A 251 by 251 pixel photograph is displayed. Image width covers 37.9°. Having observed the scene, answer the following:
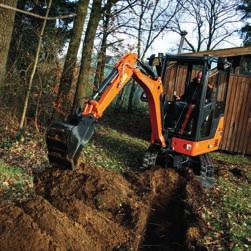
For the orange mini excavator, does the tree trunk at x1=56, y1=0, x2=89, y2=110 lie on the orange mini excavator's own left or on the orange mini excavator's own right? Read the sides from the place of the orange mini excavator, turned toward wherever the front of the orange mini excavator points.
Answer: on the orange mini excavator's own right

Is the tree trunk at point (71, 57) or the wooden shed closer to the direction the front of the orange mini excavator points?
the tree trunk

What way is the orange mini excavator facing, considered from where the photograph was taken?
facing the viewer and to the left of the viewer

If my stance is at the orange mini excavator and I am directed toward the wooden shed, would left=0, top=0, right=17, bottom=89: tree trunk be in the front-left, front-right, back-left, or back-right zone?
back-left

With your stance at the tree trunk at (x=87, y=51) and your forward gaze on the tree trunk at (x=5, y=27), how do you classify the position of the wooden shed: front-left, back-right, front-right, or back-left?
back-left

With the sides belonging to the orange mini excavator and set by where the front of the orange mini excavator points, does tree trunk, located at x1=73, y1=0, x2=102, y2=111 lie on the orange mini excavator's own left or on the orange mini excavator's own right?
on the orange mini excavator's own right

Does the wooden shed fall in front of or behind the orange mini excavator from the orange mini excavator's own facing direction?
behind
